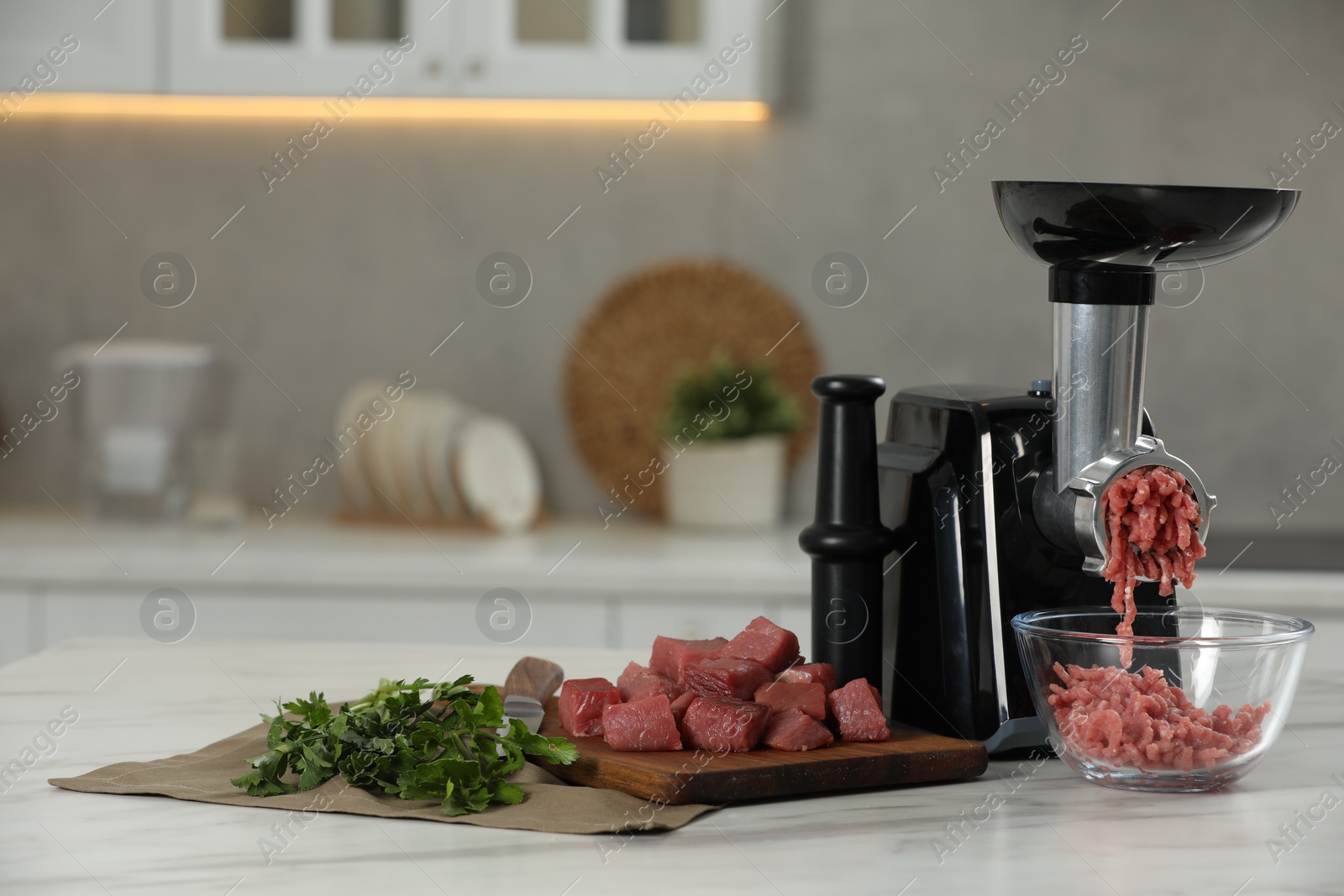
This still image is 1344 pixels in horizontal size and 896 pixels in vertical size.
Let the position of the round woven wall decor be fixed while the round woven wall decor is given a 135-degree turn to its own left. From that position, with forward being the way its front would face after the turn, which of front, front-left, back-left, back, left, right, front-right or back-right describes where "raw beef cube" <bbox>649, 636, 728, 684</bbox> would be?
back-right

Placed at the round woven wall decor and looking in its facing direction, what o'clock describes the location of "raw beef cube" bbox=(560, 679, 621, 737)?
The raw beef cube is roughly at 12 o'clock from the round woven wall decor.

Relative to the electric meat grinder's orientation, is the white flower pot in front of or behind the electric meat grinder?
behind

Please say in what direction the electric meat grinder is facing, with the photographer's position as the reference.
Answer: facing the viewer and to the right of the viewer

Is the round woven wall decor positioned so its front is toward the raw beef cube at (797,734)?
yes

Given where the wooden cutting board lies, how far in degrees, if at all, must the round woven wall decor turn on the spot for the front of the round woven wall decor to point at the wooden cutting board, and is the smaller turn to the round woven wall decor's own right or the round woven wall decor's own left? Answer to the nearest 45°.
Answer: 0° — it already faces it

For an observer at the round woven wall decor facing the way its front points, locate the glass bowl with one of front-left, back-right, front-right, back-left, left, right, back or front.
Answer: front

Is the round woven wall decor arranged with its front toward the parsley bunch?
yes

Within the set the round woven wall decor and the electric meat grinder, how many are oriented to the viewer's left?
0

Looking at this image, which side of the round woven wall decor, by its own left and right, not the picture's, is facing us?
front
